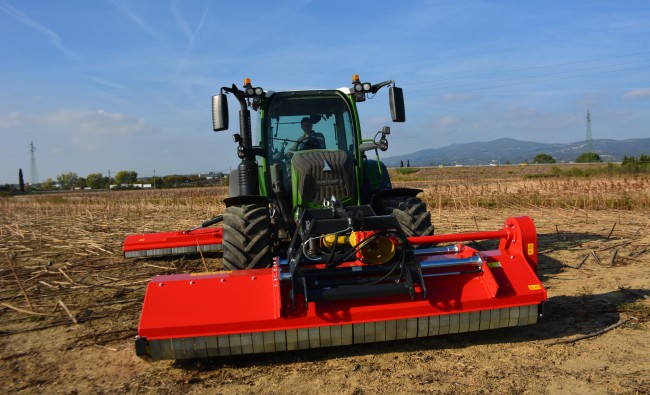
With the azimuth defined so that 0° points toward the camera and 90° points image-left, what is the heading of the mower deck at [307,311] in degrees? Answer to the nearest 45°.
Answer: approximately 0°
